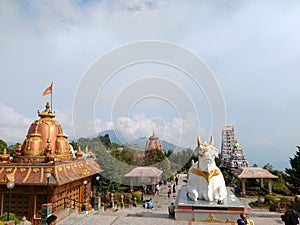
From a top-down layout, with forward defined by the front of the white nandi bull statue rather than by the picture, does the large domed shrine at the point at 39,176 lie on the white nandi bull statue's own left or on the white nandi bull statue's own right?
on the white nandi bull statue's own right

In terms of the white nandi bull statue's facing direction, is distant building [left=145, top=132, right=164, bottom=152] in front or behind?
behind

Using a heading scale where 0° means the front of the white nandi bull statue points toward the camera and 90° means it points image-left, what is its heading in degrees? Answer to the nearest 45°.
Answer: approximately 0°

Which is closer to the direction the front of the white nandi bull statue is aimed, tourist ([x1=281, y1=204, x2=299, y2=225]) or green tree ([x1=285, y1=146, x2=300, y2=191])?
the tourist

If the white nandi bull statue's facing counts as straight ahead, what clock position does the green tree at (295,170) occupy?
The green tree is roughly at 7 o'clock from the white nandi bull statue.

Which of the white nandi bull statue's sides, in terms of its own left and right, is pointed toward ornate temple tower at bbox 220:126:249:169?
back
